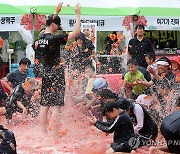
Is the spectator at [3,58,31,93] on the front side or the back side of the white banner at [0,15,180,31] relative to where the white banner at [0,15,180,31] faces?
on the front side

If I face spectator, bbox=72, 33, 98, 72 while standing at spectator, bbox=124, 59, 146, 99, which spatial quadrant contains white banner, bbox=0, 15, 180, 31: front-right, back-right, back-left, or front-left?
front-right

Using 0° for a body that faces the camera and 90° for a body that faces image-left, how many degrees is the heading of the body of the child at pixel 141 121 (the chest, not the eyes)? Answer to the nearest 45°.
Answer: approximately 90°

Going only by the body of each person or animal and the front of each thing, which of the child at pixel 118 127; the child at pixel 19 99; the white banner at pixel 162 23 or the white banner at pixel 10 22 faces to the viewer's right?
the child at pixel 19 99

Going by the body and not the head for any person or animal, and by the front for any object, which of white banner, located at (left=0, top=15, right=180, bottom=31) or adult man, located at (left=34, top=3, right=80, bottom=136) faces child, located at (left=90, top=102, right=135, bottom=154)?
the white banner

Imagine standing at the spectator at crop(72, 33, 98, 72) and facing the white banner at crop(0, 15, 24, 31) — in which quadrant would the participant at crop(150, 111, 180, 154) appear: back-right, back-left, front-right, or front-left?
back-left

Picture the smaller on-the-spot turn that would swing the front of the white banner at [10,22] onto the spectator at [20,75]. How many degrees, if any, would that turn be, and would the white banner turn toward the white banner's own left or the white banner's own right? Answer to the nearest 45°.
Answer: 0° — it already faces them

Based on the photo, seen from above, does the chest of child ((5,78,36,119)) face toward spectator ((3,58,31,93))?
no

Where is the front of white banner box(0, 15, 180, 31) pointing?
toward the camera

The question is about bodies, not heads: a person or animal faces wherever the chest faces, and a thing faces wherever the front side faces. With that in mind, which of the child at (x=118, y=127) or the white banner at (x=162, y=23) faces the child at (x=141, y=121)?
the white banner

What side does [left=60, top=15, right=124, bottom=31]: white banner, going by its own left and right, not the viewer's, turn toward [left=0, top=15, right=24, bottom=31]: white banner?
right

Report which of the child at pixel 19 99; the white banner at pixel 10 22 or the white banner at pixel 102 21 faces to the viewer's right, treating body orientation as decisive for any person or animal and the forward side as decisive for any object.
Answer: the child

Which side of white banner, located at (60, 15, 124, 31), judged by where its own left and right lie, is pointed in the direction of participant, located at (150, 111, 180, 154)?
front

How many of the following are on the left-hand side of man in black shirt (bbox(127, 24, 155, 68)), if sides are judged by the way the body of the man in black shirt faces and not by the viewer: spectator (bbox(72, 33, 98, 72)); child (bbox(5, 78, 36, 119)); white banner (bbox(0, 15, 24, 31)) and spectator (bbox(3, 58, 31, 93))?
0

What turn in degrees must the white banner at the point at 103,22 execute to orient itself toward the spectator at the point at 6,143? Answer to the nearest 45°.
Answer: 0° — it already faces them

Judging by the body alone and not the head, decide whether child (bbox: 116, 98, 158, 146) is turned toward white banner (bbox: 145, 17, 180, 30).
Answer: no

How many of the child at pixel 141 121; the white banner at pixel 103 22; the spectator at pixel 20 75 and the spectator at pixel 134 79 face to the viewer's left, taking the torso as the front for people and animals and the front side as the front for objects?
1
